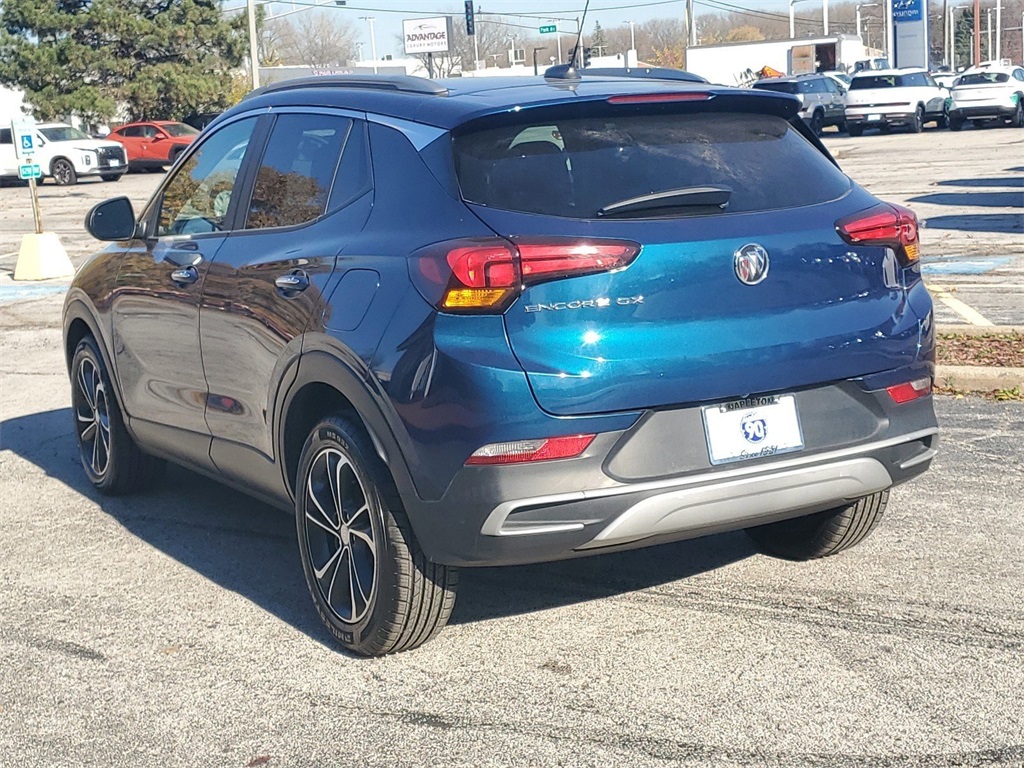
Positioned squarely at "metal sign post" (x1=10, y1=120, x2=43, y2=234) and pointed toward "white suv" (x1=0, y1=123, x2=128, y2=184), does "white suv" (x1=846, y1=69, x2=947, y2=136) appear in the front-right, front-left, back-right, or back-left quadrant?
front-right

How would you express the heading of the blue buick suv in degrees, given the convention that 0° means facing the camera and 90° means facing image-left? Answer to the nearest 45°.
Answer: approximately 135°

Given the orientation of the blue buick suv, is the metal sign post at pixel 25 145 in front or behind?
in front

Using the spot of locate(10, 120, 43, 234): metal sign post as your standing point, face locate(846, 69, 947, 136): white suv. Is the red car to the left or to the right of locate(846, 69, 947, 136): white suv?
left

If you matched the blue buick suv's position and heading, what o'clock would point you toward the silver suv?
The silver suv is roughly at 2 o'clock from the blue buick suv.

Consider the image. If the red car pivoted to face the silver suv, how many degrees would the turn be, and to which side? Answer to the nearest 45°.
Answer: approximately 45° to its left

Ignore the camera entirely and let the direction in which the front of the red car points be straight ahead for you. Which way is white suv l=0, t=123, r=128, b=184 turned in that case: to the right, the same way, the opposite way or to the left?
the same way

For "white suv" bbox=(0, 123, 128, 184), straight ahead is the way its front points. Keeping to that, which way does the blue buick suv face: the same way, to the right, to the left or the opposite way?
the opposite way

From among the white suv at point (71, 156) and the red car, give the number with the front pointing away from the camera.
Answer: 0

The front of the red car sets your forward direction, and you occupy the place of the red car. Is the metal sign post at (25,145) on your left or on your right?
on your right

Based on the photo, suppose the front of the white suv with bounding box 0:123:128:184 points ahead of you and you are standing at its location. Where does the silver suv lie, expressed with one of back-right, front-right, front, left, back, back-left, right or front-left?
front-left

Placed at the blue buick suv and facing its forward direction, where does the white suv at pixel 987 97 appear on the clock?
The white suv is roughly at 2 o'clock from the blue buick suv.

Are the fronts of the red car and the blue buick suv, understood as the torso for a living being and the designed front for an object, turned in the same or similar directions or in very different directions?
very different directions

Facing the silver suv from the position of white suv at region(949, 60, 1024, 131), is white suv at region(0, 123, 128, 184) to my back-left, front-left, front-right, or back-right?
front-left

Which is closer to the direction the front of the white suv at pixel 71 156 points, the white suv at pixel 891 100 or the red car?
the white suv

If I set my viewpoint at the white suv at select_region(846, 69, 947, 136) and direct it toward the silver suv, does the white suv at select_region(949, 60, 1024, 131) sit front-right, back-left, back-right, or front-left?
back-right

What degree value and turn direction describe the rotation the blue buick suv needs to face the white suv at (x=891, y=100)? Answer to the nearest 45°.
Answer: approximately 45° to its right

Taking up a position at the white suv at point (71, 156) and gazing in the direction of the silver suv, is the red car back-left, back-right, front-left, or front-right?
front-left

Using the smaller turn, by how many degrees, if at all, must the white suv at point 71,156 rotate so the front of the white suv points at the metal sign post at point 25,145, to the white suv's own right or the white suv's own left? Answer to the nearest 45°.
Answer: approximately 45° to the white suv's own right
